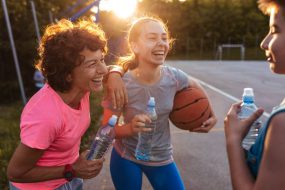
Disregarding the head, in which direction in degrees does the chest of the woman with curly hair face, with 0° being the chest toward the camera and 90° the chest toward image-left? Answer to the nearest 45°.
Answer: approximately 315°

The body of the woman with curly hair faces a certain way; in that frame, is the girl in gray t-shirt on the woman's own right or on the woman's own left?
on the woman's own left
